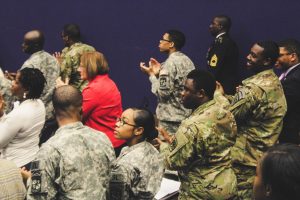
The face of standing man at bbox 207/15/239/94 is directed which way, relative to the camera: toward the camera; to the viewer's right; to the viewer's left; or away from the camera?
to the viewer's left

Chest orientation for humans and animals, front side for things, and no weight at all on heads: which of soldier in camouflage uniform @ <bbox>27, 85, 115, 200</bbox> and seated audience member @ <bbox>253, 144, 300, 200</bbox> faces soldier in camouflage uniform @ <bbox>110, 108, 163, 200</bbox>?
the seated audience member

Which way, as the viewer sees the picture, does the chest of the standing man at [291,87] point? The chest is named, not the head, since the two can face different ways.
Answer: to the viewer's left

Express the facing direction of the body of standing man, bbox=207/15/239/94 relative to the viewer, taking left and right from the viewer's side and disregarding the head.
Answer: facing to the left of the viewer

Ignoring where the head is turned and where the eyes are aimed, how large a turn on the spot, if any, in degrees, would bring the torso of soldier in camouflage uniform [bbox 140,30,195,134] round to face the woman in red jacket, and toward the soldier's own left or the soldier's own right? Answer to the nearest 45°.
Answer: approximately 45° to the soldier's own left

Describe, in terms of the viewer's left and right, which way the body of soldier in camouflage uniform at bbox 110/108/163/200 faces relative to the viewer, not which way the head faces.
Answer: facing to the left of the viewer

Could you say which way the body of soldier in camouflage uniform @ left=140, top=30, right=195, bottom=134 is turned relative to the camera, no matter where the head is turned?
to the viewer's left

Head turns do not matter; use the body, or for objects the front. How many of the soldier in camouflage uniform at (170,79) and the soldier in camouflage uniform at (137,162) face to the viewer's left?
2

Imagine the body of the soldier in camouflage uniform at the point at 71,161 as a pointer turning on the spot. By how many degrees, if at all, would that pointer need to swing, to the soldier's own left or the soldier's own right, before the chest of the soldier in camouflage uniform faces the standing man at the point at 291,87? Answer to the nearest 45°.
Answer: approximately 90° to the soldier's own right

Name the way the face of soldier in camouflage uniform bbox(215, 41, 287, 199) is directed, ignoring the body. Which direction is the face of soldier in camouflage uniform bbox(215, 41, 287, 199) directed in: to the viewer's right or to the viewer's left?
to the viewer's left

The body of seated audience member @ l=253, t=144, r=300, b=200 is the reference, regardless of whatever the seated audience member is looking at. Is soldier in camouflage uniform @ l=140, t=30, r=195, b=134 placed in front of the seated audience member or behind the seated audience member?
in front

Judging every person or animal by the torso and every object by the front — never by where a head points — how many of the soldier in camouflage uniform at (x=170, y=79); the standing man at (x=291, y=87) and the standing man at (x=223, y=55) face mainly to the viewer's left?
3

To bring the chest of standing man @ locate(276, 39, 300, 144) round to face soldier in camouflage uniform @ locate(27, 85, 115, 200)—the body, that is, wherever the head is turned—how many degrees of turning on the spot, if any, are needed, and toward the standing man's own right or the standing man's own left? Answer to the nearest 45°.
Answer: approximately 45° to the standing man's own left
